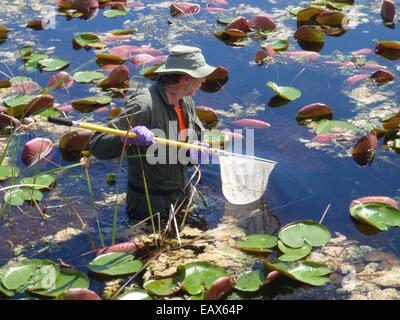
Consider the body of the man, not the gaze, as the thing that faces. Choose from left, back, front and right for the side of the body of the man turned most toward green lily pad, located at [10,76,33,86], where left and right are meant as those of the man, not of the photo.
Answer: back

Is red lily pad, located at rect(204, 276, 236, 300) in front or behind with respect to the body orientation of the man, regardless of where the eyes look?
in front

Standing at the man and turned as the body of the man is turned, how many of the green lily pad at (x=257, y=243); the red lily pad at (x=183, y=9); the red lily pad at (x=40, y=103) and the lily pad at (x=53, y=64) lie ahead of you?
1

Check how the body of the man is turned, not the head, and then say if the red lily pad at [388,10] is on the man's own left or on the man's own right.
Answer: on the man's own left

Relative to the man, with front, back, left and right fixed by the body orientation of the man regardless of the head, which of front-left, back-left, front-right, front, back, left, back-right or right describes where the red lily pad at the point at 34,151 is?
back

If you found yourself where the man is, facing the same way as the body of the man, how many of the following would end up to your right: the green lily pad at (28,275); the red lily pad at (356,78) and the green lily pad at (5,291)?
2

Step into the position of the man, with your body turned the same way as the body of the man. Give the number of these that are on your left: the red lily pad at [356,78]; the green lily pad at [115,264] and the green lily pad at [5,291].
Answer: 1

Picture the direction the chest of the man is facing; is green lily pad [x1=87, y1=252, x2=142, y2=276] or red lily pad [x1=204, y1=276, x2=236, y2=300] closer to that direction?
the red lily pad

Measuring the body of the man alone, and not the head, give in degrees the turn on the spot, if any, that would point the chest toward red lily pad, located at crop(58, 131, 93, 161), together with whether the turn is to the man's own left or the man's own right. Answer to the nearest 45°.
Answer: approximately 180°

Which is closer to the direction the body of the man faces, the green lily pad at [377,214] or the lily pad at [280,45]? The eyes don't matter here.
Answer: the green lily pad

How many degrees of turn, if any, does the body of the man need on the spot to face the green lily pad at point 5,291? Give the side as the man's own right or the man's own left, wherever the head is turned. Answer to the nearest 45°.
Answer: approximately 90° to the man's own right

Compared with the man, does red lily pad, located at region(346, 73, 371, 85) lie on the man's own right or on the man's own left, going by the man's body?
on the man's own left

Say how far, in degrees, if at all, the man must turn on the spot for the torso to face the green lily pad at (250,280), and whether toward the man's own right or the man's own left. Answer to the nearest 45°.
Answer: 0° — they already face it

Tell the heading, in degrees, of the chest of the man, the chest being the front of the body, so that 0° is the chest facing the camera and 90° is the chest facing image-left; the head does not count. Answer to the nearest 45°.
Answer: approximately 315°

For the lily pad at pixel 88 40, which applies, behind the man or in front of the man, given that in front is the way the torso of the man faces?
behind
